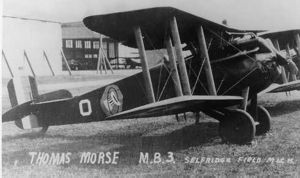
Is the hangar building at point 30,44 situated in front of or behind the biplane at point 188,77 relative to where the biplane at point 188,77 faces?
behind

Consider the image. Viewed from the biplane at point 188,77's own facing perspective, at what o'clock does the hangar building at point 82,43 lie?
The hangar building is roughly at 7 o'clock from the biplane.

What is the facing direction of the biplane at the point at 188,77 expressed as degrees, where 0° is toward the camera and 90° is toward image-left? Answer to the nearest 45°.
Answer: approximately 315°
